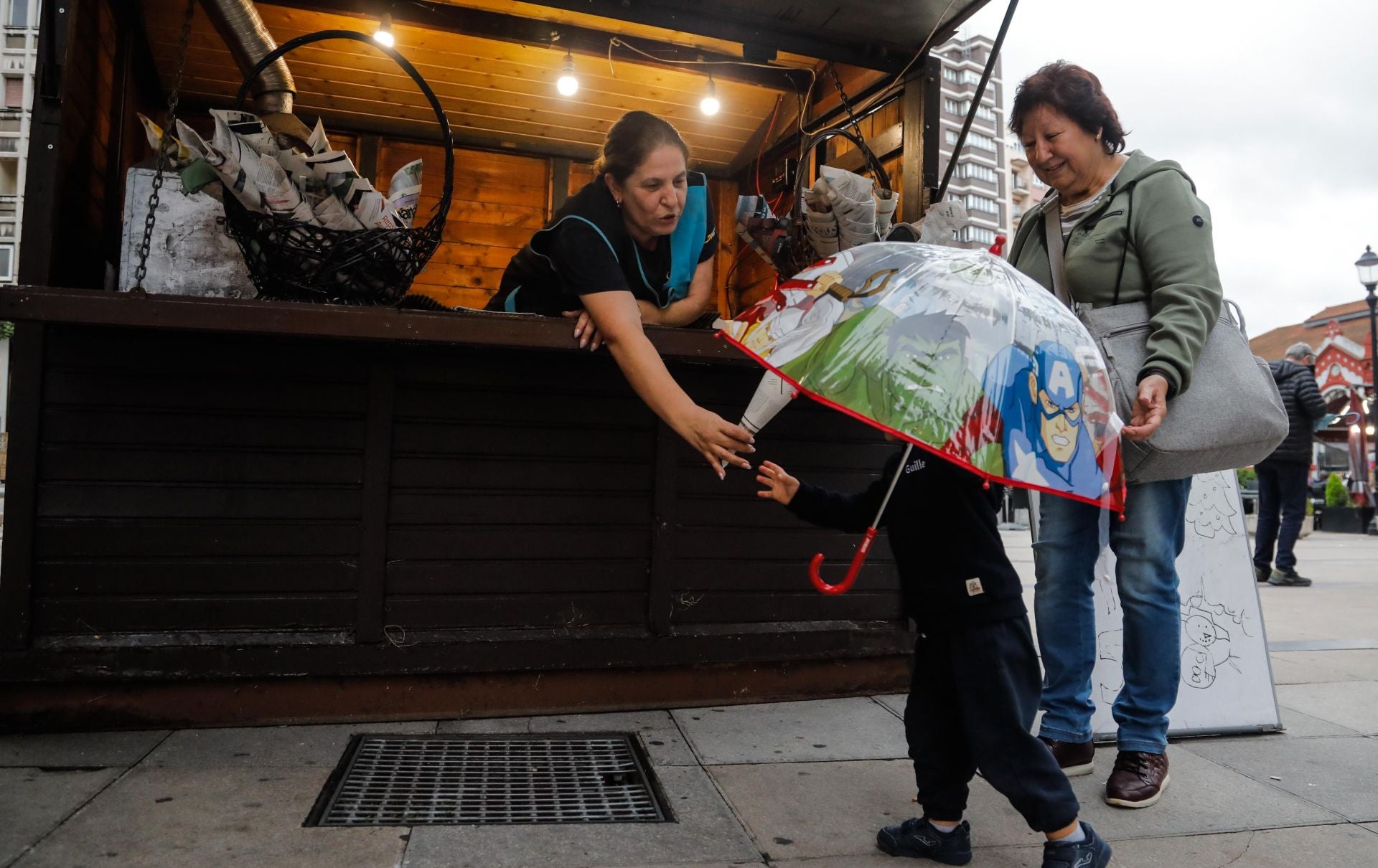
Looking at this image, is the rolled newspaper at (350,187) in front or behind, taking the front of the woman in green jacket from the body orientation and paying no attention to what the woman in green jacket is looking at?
in front

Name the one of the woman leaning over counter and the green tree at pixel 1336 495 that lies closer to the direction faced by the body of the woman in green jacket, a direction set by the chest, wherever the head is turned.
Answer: the woman leaning over counter

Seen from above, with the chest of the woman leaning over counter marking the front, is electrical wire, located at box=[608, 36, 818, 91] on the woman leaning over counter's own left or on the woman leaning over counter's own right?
on the woman leaning over counter's own left

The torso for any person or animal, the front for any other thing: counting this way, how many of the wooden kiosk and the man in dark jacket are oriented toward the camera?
1

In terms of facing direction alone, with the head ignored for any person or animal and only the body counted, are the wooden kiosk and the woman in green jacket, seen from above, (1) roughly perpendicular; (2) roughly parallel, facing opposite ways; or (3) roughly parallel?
roughly perpendicular

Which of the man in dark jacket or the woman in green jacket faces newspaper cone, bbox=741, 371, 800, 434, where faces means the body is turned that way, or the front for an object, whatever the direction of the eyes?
the woman in green jacket

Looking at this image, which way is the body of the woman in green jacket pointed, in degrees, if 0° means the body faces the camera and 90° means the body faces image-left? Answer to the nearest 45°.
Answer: approximately 45°

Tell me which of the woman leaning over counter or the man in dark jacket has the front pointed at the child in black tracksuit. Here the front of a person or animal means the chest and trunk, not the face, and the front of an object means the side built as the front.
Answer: the woman leaning over counter
